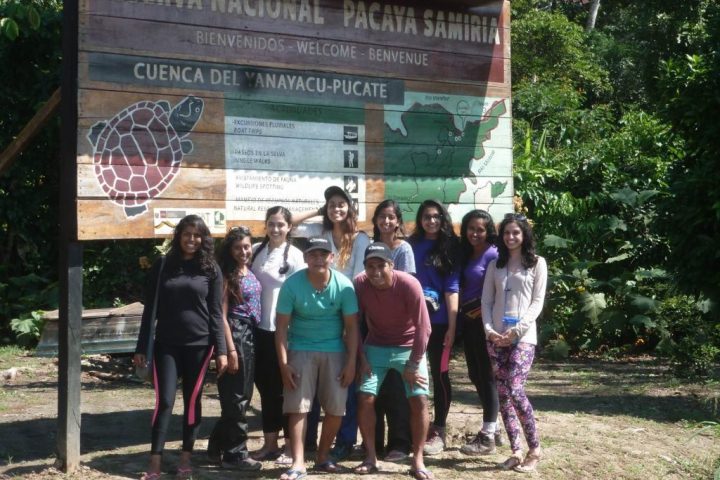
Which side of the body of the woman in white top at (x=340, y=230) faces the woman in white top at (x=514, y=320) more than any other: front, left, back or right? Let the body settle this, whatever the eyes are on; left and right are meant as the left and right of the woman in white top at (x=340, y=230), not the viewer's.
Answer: left

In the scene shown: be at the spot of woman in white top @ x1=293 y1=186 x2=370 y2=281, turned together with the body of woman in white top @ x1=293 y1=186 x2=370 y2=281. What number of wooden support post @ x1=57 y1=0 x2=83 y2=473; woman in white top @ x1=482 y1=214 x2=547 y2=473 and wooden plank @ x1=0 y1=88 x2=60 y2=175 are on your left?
1

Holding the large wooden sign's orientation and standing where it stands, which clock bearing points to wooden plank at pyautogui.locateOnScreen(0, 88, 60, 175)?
The wooden plank is roughly at 3 o'clock from the large wooden sign.

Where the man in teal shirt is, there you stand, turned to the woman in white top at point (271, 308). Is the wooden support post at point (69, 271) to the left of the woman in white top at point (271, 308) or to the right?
left

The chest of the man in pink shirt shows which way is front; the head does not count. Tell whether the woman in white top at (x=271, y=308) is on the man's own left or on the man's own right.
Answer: on the man's own right
